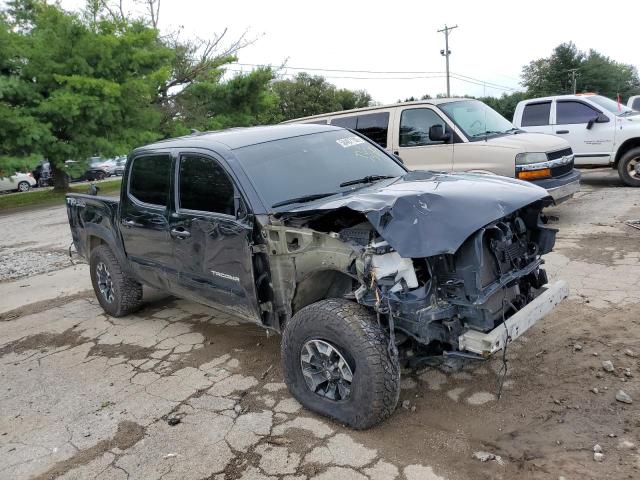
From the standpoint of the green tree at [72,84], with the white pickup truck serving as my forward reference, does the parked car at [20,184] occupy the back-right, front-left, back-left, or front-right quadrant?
back-left

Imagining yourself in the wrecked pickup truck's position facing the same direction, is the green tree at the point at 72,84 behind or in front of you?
behind

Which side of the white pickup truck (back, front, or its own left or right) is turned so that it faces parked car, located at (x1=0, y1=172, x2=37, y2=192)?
back

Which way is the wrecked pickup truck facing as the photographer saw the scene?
facing the viewer and to the right of the viewer

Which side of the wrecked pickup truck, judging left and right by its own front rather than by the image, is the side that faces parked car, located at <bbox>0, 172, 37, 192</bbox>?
back

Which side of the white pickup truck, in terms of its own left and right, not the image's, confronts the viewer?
right

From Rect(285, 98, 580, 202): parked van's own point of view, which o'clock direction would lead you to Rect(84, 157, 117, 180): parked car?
Rect(84, 157, 117, 180): parked car is roughly at 6 o'clock from Rect(285, 98, 580, 202): parked van.

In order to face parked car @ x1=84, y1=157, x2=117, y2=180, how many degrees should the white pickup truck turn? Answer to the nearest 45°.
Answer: approximately 180°

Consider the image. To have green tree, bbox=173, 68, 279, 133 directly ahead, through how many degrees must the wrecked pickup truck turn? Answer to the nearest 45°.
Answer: approximately 135° to its left

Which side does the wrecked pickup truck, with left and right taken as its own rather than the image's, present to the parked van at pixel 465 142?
left

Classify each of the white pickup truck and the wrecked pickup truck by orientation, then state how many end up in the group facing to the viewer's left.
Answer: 0
